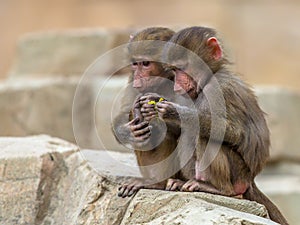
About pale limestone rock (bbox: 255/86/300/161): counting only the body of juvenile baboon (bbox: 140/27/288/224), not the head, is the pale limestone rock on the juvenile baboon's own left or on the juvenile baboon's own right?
on the juvenile baboon's own right

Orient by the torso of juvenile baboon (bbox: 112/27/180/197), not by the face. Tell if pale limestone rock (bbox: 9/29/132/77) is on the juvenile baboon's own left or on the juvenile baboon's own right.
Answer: on the juvenile baboon's own right

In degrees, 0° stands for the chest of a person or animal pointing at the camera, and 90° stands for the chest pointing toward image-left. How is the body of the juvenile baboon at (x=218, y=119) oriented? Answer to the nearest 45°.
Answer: approximately 90°

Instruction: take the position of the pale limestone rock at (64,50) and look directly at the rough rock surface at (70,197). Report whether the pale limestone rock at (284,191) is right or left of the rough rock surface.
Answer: left
